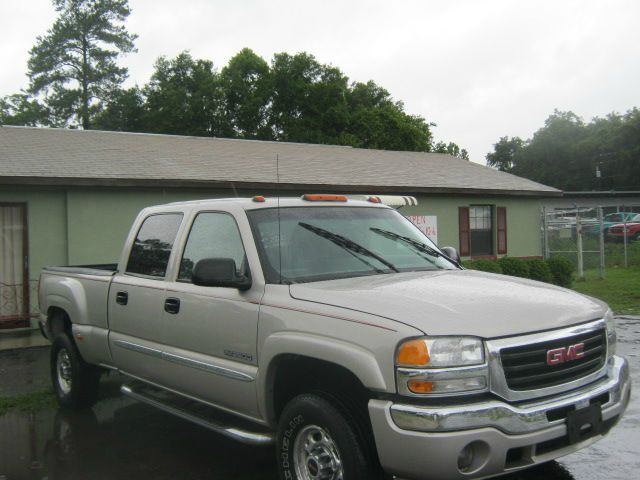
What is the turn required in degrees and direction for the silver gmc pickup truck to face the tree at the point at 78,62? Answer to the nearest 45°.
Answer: approximately 180°

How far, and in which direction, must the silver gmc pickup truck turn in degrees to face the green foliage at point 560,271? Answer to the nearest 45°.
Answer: approximately 90° to its left

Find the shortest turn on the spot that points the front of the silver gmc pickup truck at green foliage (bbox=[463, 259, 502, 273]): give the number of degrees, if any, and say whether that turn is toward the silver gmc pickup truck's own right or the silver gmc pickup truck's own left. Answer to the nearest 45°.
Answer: approximately 135° to the silver gmc pickup truck's own left

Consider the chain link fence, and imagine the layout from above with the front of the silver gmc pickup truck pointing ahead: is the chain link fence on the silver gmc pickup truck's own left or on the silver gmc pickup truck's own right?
on the silver gmc pickup truck's own left

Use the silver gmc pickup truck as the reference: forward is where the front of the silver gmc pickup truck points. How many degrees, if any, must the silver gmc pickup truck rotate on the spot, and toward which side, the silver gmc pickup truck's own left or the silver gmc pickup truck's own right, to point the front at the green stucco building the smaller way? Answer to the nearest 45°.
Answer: approximately 135° to the silver gmc pickup truck's own left

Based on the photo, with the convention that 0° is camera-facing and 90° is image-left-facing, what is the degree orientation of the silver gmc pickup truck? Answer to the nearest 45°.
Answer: approximately 315°

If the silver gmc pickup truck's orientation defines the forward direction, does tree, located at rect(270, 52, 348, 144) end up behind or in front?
behind

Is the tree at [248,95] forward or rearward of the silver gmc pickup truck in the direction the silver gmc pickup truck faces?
rearward

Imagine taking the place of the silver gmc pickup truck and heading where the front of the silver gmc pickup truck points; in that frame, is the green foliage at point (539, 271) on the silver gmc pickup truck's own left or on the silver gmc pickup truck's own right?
on the silver gmc pickup truck's own left
